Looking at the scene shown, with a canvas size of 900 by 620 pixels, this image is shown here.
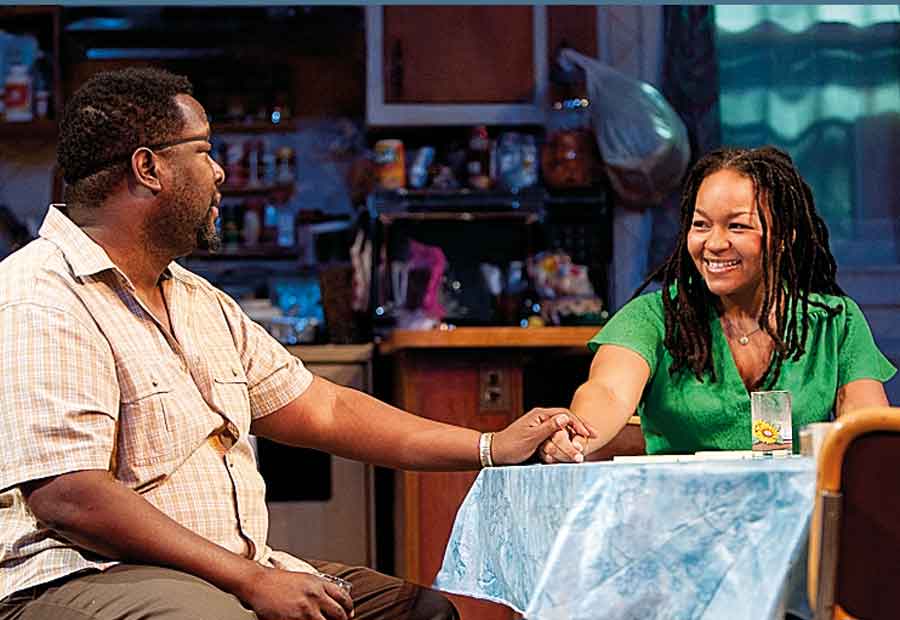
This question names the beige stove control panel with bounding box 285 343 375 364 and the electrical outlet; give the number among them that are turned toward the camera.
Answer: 2

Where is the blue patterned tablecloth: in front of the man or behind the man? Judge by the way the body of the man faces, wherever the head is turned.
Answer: in front

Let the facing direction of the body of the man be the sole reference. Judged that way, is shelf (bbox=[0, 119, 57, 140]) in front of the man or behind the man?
behind

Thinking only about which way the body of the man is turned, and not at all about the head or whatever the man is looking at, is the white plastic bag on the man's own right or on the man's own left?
on the man's own left

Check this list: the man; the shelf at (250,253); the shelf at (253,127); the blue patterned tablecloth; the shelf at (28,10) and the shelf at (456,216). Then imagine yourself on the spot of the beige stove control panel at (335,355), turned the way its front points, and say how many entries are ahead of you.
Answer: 2

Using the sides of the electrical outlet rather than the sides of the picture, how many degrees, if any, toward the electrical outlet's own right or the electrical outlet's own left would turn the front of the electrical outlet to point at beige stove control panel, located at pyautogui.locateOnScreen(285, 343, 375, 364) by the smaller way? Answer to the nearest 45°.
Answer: approximately 135° to the electrical outlet's own right

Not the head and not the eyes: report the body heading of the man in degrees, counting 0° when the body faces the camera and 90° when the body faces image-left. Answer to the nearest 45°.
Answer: approximately 315°

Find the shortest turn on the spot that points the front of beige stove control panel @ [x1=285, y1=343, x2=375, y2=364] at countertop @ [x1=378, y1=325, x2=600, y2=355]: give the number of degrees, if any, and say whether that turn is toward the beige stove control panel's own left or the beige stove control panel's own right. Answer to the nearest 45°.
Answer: approximately 45° to the beige stove control panel's own left

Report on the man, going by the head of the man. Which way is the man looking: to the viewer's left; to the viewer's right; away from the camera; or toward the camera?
to the viewer's right

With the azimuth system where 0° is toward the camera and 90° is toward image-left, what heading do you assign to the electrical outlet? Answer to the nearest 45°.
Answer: approximately 0°

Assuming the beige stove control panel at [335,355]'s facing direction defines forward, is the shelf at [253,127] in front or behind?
behind
